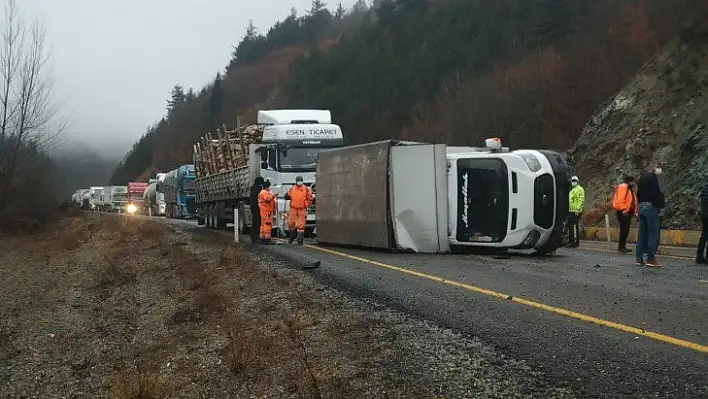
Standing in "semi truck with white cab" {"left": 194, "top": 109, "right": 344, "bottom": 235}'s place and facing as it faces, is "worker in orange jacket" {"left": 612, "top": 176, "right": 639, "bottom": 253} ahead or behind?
ahead

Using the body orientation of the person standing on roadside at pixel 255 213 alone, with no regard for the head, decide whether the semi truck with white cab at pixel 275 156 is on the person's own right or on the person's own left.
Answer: on the person's own left

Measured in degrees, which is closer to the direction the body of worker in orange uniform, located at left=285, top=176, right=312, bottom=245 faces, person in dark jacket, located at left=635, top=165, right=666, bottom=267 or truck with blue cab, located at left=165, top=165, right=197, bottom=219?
the person in dark jacket

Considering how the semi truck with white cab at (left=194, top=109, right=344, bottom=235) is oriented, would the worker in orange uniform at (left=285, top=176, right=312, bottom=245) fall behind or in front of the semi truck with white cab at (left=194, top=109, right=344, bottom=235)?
in front

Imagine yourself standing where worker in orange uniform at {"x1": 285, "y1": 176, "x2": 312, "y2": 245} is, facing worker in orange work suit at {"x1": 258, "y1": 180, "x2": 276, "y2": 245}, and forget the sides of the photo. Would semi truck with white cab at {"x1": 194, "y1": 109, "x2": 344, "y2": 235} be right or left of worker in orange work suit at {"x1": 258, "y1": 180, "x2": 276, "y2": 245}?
right

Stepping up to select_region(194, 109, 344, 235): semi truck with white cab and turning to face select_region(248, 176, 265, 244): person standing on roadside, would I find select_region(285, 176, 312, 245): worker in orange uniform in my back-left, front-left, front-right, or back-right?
front-left

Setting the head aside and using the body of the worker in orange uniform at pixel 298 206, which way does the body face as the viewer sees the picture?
toward the camera

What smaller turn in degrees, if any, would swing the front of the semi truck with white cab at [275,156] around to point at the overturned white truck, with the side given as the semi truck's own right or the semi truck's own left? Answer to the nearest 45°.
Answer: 0° — it already faces it

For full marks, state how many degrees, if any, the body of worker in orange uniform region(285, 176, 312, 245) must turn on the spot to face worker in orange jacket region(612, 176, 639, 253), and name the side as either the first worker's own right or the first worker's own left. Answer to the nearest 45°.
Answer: approximately 90° to the first worker's own left
